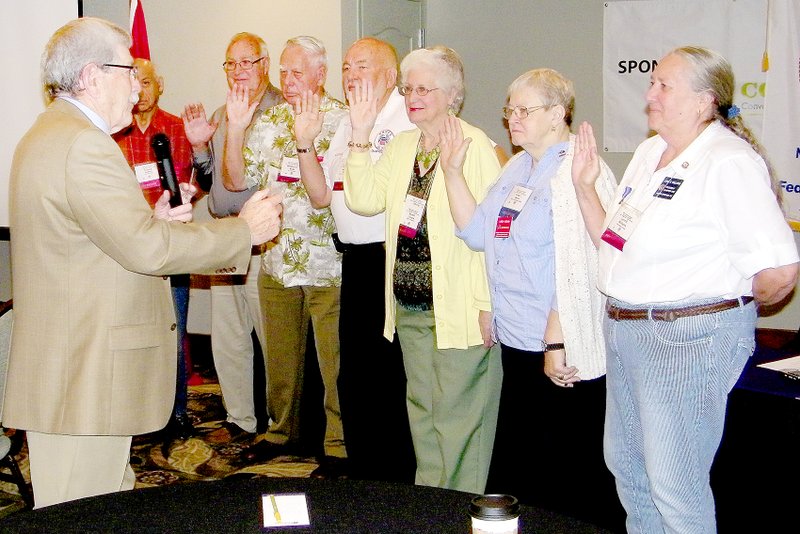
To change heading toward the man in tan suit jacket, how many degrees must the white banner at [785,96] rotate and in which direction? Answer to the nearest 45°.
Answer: approximately 45° to its right

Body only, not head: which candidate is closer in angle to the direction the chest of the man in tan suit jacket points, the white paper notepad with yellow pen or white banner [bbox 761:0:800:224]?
the white banner

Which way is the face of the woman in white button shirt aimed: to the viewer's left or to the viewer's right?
to the viewer's left

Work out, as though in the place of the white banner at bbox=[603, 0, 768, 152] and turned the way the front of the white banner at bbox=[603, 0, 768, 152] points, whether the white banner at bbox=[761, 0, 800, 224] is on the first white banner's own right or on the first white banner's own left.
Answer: on the first white banner's own left

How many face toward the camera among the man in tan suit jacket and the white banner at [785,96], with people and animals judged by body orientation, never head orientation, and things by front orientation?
1

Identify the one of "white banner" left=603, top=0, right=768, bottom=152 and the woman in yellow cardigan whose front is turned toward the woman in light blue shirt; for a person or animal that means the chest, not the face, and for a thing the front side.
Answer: the white banner

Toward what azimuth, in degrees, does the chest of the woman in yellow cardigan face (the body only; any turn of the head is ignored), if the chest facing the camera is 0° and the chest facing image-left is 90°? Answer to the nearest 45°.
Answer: approximately 45°

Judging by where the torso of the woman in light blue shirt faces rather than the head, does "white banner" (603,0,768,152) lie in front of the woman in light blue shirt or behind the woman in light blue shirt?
behind

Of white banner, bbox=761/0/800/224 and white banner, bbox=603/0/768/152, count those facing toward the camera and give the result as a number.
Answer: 2

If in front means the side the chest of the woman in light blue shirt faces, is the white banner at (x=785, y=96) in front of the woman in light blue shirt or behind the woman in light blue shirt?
behind

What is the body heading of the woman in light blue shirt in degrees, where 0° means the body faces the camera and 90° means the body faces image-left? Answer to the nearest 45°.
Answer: approximately 45°

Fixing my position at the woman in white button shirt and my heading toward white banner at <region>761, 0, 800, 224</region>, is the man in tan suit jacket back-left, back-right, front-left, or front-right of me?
back-left

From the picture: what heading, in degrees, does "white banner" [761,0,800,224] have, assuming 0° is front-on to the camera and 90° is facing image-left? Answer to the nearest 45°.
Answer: approximately 0°

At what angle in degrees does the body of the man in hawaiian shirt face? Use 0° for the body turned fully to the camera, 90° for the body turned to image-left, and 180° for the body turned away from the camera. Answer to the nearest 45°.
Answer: approximately 45°
